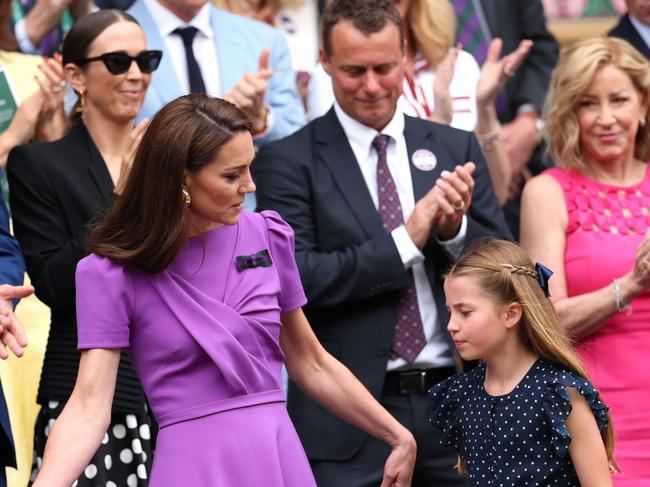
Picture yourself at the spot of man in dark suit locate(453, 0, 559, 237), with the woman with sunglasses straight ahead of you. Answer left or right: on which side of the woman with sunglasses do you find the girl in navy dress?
left

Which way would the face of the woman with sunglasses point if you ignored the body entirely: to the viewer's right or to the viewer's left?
to the viewer's right

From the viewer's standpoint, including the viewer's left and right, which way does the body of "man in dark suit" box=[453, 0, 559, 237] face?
facing the viewer and to the left of the viewer

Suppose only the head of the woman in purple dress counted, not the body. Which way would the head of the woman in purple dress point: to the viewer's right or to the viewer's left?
to the viewer's right

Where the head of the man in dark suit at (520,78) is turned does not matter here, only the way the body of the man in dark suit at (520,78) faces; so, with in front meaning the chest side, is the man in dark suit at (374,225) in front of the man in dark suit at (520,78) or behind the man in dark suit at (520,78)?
in front

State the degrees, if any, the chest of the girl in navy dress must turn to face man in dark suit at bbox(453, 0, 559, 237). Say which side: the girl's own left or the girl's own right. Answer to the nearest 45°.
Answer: approximately 135° to the girl's own right

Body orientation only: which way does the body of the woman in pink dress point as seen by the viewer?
toward the camera

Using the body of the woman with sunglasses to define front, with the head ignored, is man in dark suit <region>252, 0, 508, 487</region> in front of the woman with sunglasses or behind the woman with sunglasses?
in front
